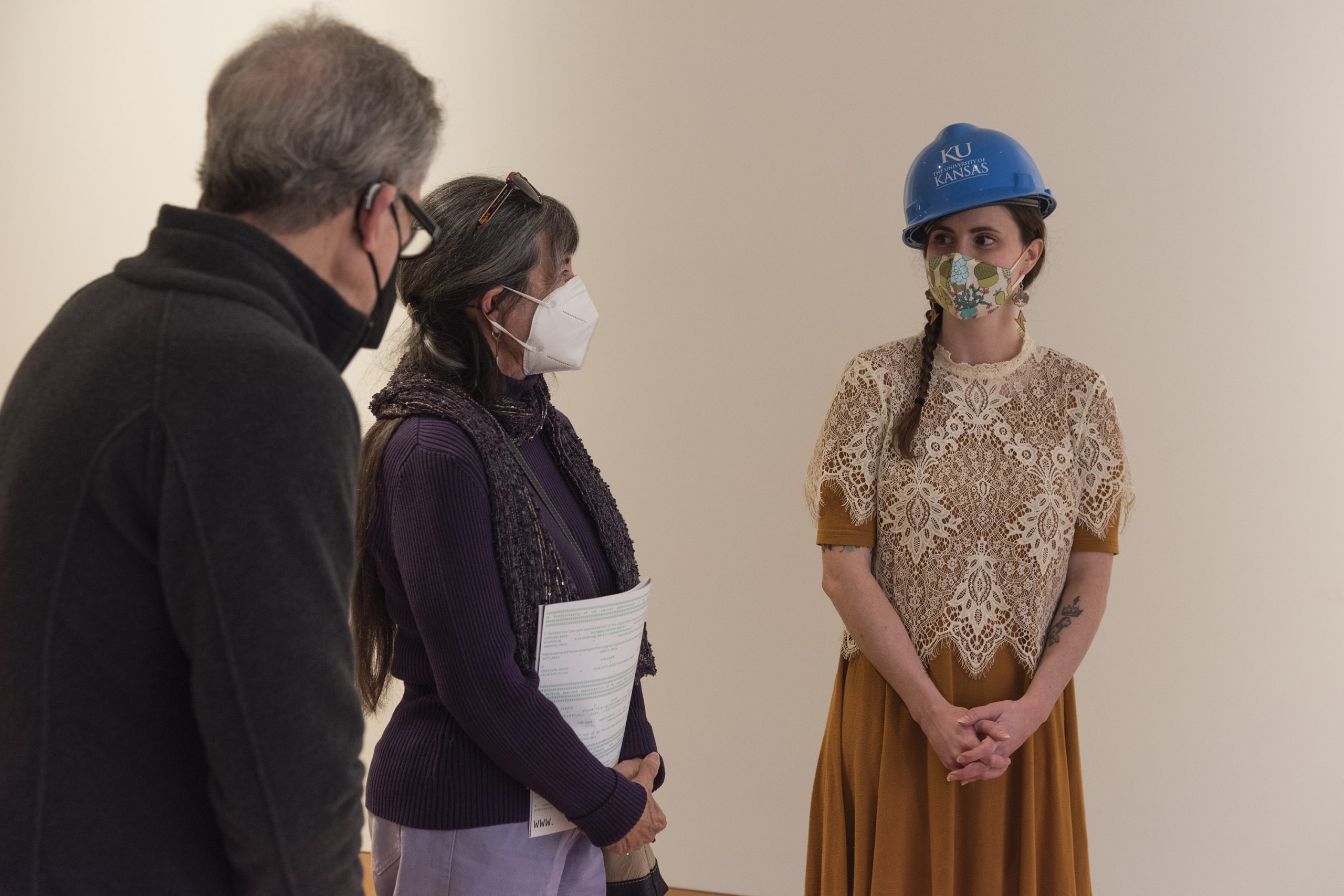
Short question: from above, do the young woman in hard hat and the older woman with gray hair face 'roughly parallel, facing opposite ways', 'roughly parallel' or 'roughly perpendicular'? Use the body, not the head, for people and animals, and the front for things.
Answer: roughly perpendicular

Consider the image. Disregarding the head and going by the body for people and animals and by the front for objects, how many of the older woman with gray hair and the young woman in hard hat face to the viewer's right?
1

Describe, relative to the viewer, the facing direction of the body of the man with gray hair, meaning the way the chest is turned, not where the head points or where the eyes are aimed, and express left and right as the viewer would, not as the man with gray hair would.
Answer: facing away from the viewer and to the right of the viewer

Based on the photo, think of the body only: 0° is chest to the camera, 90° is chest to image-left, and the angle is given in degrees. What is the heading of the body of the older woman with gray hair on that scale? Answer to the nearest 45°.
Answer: approximately 270°

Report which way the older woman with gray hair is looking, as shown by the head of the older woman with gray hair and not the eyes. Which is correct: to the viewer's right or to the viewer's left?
to the viewer's right

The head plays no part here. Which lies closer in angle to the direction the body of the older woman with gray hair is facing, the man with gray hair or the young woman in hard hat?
the young woman in hard hat

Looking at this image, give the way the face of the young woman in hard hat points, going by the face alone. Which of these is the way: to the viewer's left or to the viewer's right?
to the viewer's left

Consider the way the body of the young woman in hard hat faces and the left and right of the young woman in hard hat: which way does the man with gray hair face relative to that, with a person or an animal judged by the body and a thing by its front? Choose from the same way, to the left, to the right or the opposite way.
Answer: the opposite way
